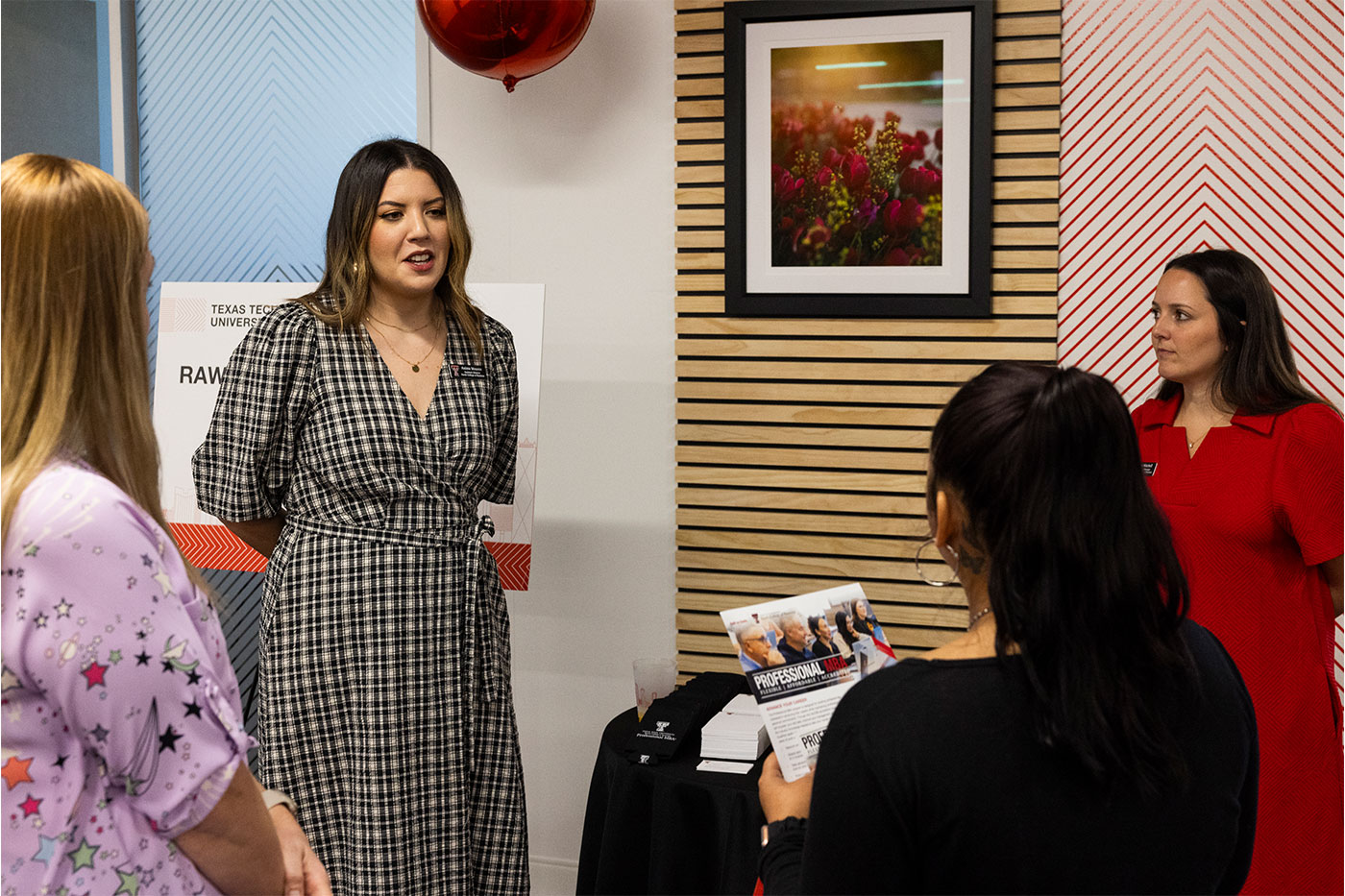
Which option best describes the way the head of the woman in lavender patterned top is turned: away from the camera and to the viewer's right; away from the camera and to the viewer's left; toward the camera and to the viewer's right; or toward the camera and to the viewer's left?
away from the camera and to the viewer's right

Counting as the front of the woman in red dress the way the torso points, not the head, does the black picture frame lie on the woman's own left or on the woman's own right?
on the woman's own right

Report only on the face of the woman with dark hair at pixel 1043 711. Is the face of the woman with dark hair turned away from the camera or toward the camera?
away from the camera

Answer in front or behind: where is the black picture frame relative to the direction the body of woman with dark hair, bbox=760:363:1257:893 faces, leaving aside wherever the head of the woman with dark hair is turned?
in front

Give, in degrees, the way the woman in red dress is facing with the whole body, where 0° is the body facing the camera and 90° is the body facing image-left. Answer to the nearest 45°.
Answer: approximately 45°

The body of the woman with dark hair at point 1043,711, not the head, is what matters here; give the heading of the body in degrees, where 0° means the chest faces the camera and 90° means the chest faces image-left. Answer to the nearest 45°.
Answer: approximately 135°

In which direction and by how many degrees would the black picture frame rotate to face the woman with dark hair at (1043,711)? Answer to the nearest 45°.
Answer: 0° — it already faces them

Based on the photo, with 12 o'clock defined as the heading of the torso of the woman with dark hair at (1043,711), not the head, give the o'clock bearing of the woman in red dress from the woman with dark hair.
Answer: The woman in red dress is roughly at 2 o'clock from the woman with dark hair.

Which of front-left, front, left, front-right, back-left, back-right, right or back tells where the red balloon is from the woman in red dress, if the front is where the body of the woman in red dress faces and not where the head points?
front-right

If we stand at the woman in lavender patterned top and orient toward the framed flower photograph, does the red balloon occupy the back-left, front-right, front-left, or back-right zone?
front-left

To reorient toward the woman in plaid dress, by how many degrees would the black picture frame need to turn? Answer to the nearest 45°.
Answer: approximately 45° to its right

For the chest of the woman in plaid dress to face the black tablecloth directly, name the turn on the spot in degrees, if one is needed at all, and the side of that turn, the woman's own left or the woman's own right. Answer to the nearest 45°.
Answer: approximately 45° to the woman's own left

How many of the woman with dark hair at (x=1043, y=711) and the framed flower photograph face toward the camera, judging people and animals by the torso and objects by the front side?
1

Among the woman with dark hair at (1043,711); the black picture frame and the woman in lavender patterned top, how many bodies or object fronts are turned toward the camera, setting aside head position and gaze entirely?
1

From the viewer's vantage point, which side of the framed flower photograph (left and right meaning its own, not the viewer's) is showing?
front

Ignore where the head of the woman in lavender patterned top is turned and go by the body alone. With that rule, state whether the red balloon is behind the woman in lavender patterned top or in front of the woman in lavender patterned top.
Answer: in front

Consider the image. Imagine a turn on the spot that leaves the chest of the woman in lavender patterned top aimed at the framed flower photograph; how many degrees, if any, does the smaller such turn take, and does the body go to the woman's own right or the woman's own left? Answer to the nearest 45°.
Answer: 0° — they already face it

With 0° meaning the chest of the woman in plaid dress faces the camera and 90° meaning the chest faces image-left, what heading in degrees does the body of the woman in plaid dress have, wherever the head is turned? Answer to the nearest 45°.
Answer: approximately 315°
